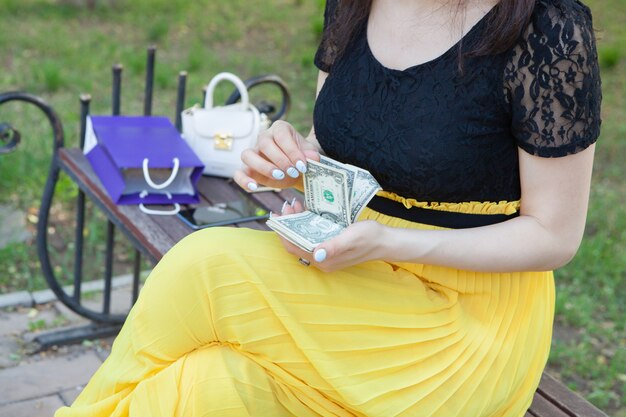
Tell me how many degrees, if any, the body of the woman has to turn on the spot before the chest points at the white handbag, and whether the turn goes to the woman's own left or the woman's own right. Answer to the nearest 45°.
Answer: approximately 90° to the woman's own right

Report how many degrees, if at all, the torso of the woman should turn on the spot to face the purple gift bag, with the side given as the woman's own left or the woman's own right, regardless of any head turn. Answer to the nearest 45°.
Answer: approximately 90° to the woman's own right

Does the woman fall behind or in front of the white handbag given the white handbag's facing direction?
in front

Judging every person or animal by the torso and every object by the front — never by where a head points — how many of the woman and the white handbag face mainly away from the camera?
0

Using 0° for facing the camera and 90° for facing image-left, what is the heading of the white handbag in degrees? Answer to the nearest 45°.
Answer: approximately 0°
